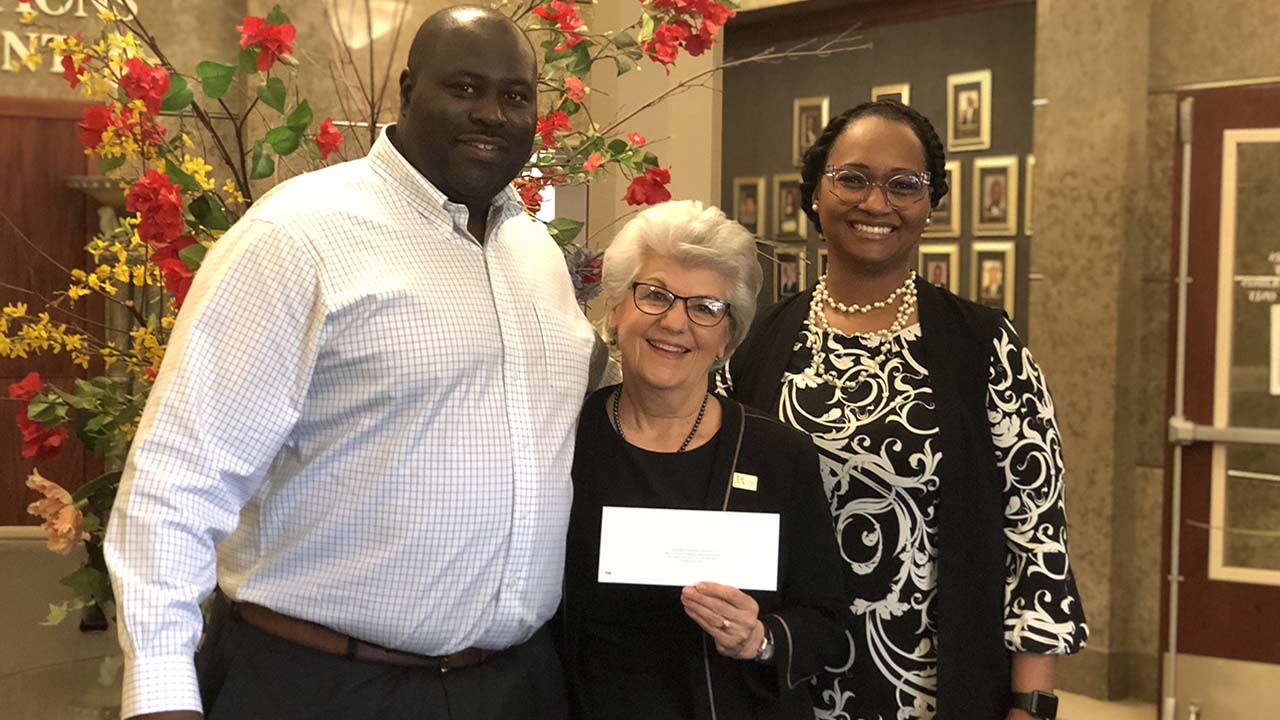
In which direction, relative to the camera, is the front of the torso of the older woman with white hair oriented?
toward the camera

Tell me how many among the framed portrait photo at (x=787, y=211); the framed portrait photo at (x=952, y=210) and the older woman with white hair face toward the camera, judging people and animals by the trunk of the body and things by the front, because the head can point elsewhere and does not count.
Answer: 3

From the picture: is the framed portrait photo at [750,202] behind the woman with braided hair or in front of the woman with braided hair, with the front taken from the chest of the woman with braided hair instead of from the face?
behind

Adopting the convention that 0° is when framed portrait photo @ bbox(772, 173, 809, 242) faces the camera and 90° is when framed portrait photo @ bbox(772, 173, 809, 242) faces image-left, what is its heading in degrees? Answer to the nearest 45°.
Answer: approximately 0°

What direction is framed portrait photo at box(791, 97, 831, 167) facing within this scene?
toward the camera

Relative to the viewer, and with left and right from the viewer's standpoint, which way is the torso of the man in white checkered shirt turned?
facing the viewer and to the right of the viewer
